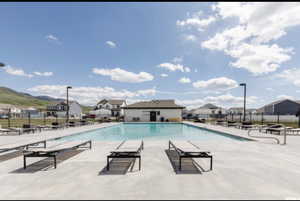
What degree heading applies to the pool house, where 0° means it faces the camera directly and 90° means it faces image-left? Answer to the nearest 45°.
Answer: approximately 0°

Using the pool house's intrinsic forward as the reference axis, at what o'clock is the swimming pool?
The swimming pool is roughly at 12 o'clock from the pool house.
